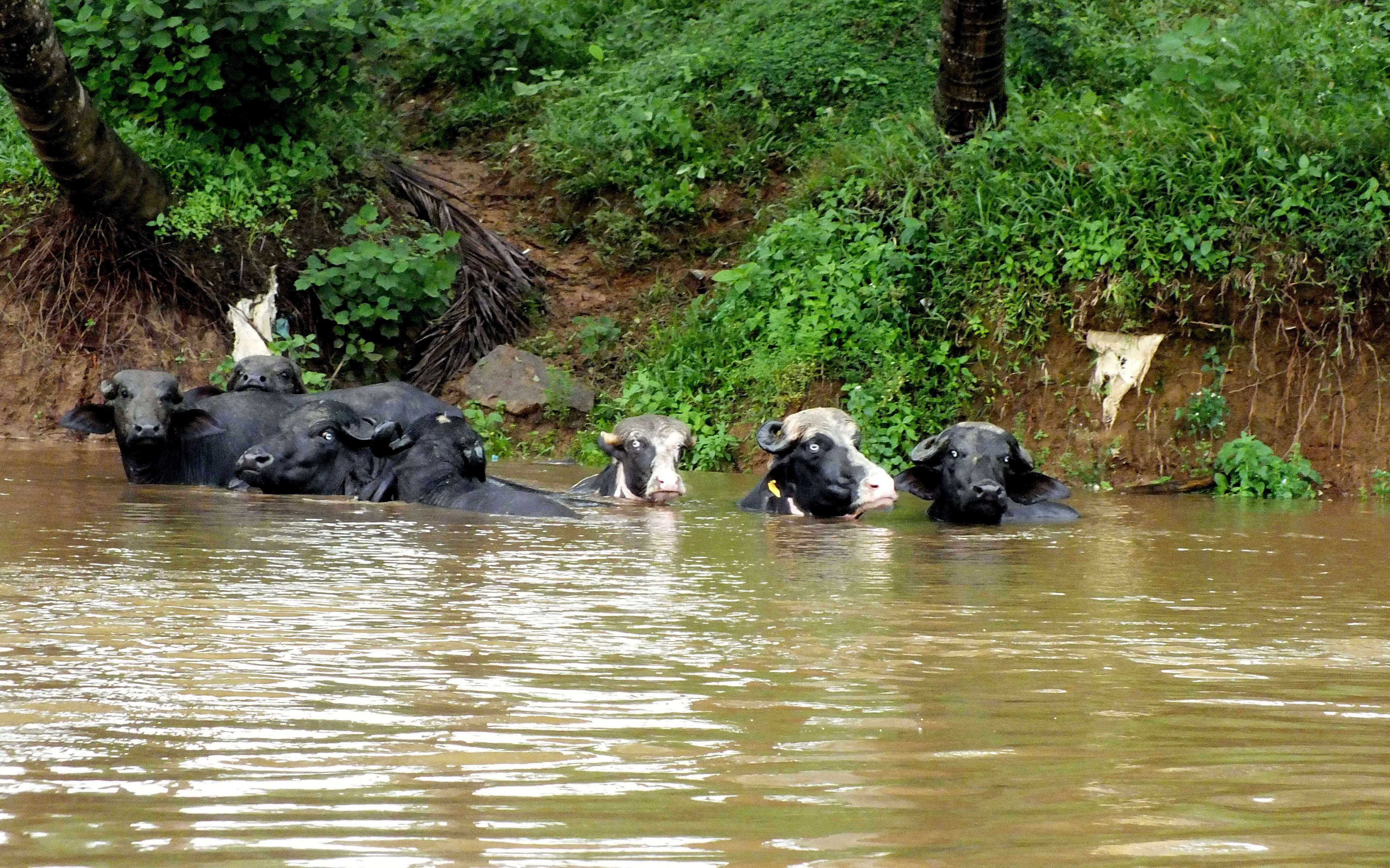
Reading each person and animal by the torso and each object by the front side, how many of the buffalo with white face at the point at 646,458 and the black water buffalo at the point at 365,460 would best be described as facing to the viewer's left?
1

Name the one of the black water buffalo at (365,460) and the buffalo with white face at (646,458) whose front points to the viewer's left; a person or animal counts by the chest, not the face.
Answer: the black water buffalo

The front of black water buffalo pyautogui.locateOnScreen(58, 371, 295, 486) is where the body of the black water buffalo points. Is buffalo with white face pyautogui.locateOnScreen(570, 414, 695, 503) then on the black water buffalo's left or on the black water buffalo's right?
on the black water buffalo's left

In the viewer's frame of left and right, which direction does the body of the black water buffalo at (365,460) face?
facing to the left of the viewer

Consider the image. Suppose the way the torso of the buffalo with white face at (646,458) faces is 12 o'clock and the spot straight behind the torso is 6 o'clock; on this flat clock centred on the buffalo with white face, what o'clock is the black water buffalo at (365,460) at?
The black water buffalo is roughly at 4 o'clock from the buffalo with white face.

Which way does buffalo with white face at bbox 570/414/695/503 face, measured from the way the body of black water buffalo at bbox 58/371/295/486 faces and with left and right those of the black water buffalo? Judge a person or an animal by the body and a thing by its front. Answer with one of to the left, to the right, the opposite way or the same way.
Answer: to the left

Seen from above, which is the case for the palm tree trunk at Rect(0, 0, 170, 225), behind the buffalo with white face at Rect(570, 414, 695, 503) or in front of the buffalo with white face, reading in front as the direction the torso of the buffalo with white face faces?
behind

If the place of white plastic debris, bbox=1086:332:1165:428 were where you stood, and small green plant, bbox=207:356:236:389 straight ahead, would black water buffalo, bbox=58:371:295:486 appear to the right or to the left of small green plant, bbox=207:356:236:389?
left

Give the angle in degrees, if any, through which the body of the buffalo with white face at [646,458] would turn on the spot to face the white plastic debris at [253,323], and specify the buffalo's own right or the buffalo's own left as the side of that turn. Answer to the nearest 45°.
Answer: approximately 180°

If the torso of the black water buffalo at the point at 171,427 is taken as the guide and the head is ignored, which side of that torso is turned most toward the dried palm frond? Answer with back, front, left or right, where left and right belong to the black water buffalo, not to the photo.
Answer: back

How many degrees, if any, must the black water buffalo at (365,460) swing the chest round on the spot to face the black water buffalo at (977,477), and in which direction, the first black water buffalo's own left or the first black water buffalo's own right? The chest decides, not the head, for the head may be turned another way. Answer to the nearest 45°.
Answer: approximately 180°
